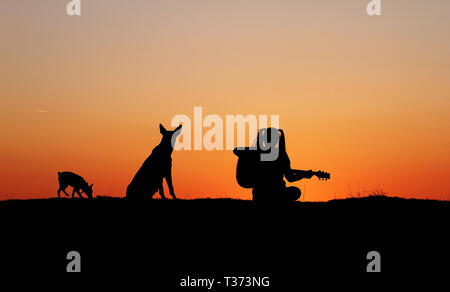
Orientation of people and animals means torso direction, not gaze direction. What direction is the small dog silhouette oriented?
to the viewer's right

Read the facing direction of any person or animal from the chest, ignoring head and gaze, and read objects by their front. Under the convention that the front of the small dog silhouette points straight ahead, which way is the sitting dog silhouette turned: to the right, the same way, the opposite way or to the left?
the same way

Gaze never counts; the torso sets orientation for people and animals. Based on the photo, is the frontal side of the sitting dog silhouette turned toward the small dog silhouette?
no

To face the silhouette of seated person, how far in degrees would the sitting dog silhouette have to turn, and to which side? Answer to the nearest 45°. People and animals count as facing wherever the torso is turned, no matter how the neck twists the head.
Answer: approximately 45° to its right

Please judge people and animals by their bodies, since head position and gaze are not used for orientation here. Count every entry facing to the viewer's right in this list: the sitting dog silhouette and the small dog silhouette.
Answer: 2

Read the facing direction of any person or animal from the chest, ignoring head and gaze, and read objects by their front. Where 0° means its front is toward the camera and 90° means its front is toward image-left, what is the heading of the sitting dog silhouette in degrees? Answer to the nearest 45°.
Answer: approximately 270°
